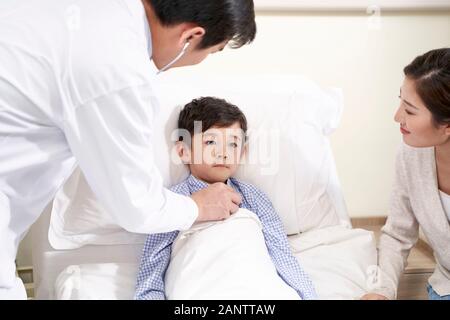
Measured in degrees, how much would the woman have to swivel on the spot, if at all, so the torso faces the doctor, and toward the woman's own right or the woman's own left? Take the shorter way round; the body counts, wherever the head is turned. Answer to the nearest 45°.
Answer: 0° — they already face them

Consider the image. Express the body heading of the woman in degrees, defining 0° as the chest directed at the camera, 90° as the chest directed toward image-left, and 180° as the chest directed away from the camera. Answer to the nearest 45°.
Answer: approximately 45°

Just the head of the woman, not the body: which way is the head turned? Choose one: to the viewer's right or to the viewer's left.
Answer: to the viewer's left
